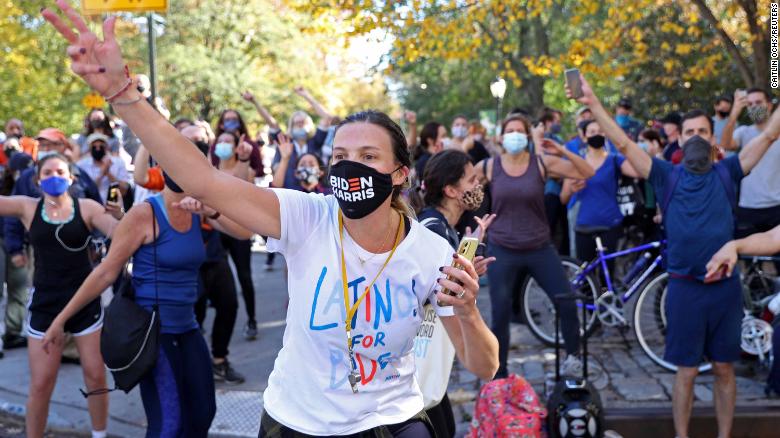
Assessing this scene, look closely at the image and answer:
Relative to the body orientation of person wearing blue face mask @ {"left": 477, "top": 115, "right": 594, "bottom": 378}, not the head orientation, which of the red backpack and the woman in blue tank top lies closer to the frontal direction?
the red backpack

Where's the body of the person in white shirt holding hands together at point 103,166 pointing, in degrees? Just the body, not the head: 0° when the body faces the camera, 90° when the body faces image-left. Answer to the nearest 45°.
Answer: approximately 0°

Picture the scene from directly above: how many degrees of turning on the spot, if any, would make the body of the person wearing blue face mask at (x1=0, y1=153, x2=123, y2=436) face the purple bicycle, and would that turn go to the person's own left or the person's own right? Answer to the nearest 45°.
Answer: approximately 90° to the person's own left

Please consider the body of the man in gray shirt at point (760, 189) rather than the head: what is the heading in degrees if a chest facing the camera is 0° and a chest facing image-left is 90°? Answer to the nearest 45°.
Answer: approximately 45°

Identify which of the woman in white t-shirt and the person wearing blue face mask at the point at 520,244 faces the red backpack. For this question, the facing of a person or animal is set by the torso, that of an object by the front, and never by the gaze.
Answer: the person wearing blue face mask

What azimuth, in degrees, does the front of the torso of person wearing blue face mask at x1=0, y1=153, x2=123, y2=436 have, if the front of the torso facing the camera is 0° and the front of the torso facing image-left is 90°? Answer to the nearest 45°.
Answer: approximately 0°

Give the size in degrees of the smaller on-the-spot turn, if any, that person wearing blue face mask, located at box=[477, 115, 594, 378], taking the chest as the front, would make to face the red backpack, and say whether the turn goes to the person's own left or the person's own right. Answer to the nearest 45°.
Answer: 0° — they already face it

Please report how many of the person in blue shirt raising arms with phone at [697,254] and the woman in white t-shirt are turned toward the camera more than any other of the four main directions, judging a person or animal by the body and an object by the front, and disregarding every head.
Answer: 2

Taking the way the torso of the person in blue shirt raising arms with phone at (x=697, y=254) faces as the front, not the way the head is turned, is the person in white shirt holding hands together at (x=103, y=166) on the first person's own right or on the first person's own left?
on the first person's own right
